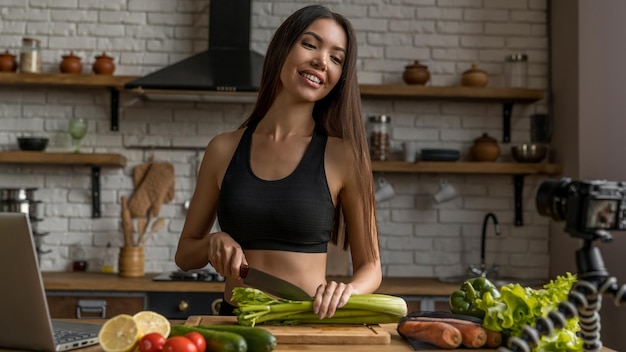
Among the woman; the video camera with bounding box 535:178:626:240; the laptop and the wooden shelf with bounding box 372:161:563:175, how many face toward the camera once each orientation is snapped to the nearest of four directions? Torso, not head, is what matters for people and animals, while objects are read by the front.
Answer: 2

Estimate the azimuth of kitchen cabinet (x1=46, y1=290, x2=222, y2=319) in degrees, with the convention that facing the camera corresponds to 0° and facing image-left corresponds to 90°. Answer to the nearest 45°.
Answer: approximately 0°

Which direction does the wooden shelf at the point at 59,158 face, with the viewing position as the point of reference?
facing the viewer

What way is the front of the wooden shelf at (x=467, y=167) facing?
toward the camera

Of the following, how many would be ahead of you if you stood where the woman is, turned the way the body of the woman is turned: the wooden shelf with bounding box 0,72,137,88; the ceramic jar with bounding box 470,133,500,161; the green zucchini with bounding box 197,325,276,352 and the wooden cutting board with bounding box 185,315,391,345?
2

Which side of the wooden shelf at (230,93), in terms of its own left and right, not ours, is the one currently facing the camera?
front

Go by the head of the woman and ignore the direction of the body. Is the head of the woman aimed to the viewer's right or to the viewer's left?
to the viewer's right

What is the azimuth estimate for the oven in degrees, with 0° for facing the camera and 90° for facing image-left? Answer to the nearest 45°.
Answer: approximately 0°

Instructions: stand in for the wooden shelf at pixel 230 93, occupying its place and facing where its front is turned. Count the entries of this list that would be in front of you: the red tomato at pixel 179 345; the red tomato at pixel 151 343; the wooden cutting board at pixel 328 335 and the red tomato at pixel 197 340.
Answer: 4

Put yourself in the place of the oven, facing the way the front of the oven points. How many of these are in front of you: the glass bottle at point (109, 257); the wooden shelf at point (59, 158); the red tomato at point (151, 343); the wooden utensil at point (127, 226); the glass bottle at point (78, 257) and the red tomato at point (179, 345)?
2

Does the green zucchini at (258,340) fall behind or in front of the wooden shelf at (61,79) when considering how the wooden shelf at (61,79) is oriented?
in front

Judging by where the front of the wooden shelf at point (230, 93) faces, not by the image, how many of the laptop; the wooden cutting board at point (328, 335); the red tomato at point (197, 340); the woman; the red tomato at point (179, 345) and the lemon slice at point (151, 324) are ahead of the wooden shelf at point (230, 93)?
6

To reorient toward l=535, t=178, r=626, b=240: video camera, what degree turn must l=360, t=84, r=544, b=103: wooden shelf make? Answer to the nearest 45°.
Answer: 0° — it already faces it
